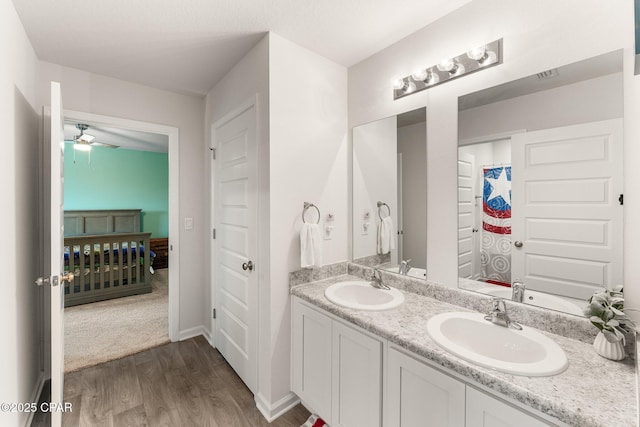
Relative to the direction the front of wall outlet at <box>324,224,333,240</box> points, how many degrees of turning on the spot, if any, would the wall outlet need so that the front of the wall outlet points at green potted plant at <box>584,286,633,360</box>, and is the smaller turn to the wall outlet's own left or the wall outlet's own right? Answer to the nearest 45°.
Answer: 0° — it already faces it

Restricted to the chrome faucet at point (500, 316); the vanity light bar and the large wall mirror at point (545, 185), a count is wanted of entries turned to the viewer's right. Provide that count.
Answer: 0

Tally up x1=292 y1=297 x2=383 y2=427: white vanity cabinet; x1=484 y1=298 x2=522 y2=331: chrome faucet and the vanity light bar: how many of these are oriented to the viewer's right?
0

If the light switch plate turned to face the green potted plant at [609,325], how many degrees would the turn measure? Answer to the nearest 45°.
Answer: approximately 45° to its left

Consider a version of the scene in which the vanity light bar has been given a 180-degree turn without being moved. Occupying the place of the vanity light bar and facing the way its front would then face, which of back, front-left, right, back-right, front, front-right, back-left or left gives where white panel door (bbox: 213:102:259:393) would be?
back-left

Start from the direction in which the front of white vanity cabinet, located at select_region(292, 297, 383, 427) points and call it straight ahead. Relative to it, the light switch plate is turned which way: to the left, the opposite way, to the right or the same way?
to the left

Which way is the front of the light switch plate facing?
toward the camera

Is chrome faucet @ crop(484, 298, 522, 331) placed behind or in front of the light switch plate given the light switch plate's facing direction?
in front

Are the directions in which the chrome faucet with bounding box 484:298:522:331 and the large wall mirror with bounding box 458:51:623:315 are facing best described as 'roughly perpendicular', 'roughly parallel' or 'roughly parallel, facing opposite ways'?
roughly parallel

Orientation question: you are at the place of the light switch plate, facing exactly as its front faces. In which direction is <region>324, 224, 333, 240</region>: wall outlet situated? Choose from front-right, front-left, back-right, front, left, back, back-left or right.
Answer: front-left

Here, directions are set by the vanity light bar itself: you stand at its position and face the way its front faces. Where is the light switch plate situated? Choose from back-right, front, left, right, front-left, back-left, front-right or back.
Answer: front-right

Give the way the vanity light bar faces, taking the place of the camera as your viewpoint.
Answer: facing the viewer and to the left of the viewer

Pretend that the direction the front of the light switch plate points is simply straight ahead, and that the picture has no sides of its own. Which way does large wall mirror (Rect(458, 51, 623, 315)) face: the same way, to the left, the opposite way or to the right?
to the right

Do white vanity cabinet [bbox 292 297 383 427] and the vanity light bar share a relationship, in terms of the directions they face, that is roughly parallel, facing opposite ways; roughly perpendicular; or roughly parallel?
roughly parallel
